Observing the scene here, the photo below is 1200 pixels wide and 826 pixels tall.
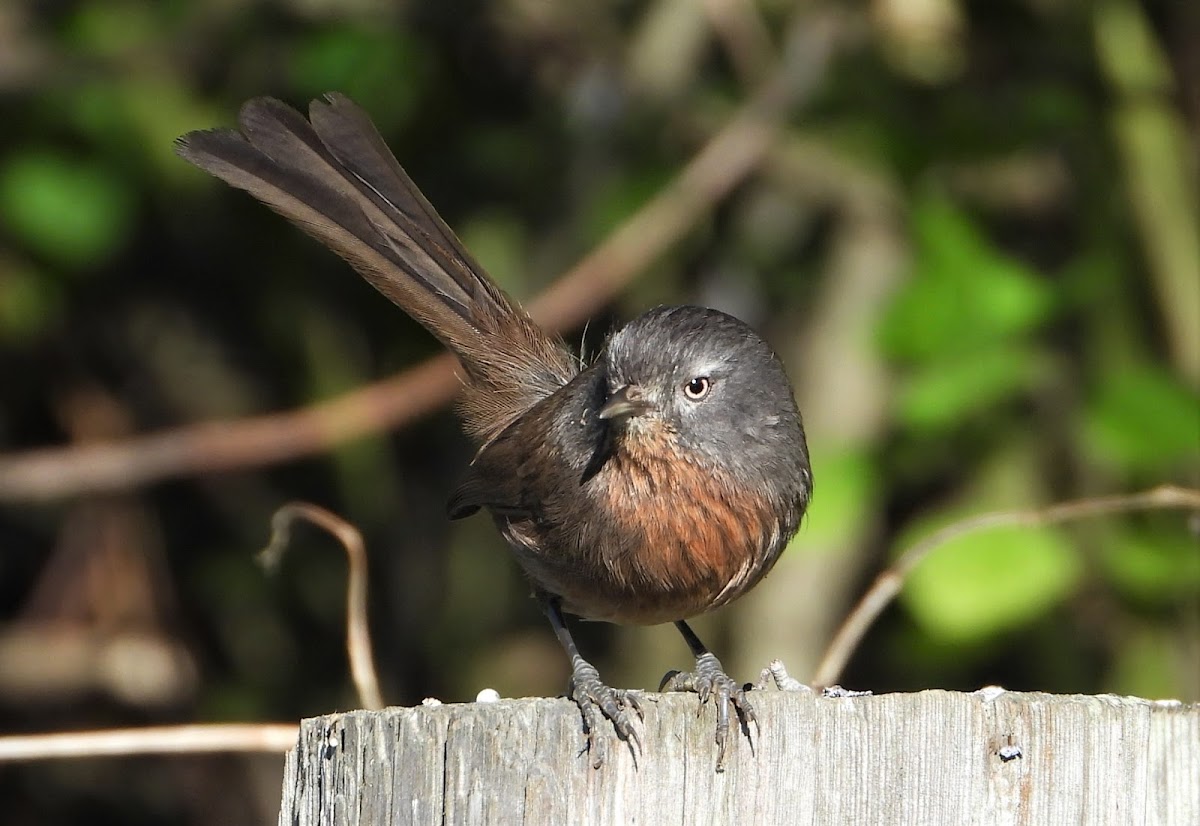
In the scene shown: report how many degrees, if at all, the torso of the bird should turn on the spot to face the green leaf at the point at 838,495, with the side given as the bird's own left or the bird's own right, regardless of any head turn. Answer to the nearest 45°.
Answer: approximately 90° to the bird's own left

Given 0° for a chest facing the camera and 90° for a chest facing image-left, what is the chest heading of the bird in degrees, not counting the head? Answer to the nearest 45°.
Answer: approximately 315°

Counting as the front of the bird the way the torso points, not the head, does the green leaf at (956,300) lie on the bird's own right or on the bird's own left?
on the bird's own left

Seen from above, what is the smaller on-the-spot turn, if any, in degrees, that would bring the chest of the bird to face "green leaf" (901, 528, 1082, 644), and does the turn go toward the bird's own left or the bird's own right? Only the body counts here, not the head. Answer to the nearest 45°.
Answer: approximately 90° to the bird's own left

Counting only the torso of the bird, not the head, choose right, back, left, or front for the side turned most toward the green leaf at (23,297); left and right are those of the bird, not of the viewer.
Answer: back

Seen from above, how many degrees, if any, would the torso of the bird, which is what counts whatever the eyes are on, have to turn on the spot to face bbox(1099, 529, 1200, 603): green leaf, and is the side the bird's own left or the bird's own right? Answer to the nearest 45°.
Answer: approximately 90° to the bird's own left
